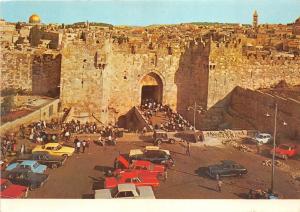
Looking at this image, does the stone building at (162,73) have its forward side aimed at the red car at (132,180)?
yes

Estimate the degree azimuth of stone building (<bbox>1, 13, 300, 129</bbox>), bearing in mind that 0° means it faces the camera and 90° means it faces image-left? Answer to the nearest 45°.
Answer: approximately 0°

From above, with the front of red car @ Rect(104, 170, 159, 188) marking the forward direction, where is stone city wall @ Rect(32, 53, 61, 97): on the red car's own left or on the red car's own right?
on the red car's own left

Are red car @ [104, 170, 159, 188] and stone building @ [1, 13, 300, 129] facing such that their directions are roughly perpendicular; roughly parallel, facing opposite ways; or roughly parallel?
roughly perpendicular

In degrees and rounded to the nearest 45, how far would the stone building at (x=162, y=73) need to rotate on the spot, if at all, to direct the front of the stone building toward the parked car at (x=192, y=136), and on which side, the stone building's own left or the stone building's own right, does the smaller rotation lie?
0° — it already faces it

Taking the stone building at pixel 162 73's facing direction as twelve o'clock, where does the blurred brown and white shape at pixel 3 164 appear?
The blurred brown and white shape is roughly at 1 o'clock from the stone building.

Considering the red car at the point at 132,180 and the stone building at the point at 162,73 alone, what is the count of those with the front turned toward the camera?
1

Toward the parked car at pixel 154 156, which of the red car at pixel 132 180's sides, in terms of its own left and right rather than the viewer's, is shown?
left

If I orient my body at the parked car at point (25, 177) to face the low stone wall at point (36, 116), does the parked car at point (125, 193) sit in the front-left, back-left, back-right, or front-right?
back-right

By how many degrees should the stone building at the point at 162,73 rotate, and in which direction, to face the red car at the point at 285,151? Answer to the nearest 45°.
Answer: approximately 45° to its left

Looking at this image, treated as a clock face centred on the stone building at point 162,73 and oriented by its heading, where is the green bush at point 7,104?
The green bush is roughly at 2 o'clock from the stone building.
